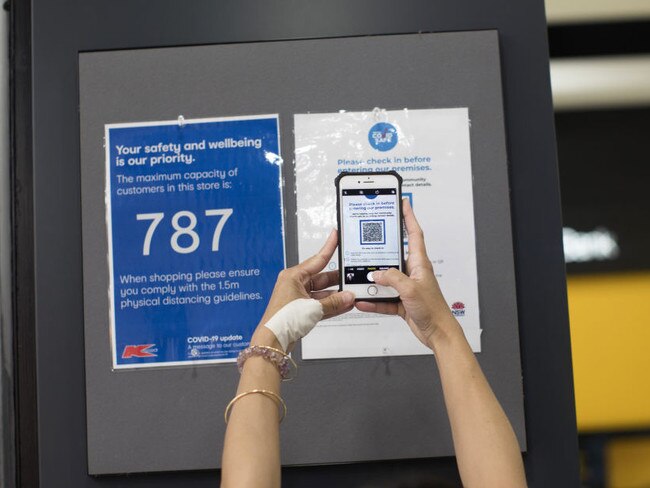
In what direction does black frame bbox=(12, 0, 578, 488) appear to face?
toward the camera

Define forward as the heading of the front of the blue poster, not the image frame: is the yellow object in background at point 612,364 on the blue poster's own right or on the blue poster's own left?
on the blue poster's own left

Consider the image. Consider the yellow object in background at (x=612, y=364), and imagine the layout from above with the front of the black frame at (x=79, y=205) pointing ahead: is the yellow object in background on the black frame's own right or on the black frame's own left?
on the black frame's own left

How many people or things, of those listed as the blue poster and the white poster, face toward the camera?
2

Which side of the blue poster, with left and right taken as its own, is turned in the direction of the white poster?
left

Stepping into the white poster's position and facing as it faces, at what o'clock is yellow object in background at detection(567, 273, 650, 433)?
The yellow object in background is roughly at 7 o'clock from the white poster.

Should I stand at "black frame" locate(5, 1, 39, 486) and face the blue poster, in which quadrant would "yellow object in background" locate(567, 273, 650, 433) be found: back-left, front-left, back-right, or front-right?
front-left

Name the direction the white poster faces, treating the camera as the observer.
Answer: facing the viewer

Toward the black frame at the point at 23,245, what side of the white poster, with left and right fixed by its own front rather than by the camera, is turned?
right

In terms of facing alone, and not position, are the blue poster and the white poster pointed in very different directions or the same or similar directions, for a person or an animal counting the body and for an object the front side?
same or similar directions

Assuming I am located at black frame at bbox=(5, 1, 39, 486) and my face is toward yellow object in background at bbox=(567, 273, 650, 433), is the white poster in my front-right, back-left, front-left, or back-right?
front-right
